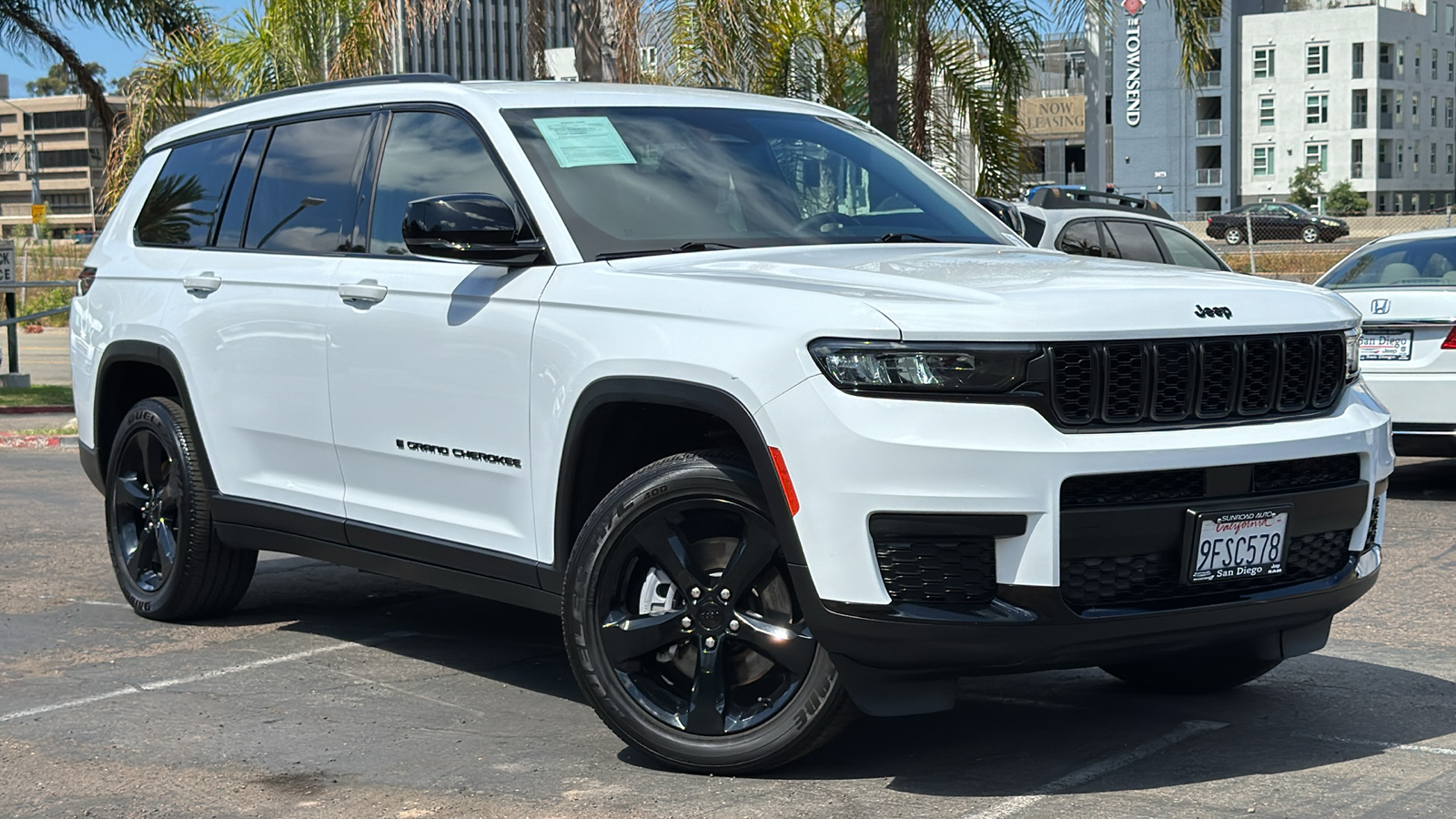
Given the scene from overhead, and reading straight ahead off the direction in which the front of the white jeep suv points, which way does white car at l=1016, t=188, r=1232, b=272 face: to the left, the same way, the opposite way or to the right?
to the left

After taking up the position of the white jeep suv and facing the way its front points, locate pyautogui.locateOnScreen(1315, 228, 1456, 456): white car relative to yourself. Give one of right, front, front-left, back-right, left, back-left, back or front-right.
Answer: left

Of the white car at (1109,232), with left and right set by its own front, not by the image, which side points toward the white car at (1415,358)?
right

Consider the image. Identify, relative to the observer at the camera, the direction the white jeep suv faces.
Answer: facing the viewer and to the right of the viewer

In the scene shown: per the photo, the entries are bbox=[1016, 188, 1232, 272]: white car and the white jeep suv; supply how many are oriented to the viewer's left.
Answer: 0

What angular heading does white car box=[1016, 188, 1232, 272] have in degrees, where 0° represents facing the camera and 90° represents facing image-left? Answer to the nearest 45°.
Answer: approximately 225°

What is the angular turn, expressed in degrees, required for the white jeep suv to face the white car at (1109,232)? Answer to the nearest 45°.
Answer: approximately 135° to its left

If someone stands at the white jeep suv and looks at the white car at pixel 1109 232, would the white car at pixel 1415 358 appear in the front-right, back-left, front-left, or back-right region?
front-right

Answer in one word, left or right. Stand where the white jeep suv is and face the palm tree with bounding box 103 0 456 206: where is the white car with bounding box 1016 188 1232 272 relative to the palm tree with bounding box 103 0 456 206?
right

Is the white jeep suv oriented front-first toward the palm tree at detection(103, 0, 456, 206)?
no

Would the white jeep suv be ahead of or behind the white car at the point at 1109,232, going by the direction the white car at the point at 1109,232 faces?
behind
